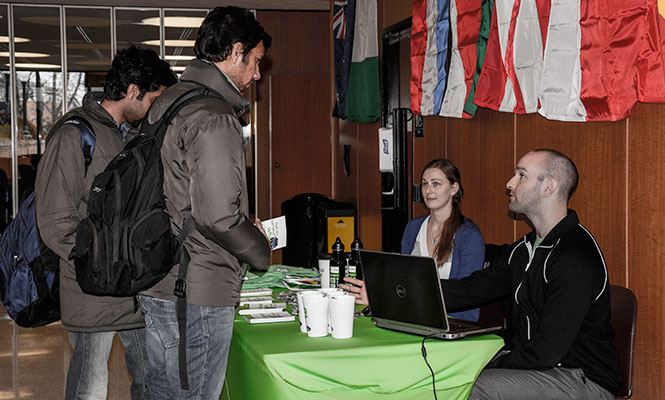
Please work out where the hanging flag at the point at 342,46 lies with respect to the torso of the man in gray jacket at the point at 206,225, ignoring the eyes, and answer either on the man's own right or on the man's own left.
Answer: on the man's own left

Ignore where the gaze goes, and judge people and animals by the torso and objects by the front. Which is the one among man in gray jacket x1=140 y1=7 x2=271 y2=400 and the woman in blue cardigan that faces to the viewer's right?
the man in gray jacket

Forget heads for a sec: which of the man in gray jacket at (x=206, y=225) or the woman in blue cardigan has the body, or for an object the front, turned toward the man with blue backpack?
the woman in blue cardigan

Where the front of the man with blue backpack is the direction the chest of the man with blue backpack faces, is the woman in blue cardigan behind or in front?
in front

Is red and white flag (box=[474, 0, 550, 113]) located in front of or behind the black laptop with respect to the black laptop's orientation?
in front

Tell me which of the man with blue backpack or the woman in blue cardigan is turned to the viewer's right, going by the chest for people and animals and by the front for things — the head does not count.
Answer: the man with blue backpack

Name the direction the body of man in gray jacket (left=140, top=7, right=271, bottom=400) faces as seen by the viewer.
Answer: to the viewer's right

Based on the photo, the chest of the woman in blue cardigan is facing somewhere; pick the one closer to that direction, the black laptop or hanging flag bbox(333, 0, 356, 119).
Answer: the black laptop

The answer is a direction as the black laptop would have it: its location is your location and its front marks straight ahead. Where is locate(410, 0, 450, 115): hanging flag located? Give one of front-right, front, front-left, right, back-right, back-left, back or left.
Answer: front-left

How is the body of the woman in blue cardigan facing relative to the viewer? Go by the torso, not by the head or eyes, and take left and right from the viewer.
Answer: facing the viewer and to the left of the viewer

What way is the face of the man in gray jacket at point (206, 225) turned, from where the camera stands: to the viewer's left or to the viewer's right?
to the viewer's right

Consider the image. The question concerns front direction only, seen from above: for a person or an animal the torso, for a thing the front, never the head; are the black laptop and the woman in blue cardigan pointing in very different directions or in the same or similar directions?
very different directions

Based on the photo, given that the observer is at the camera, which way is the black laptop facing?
facing away from the viewer and to the right of the viewer

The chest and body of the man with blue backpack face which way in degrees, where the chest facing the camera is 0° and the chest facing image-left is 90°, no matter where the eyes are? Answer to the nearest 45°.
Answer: approximately 270°
